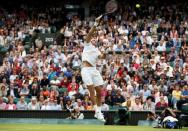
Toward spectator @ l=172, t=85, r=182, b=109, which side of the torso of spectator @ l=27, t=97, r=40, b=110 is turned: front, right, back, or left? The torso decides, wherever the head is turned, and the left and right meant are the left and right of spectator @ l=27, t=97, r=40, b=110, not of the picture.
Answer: left

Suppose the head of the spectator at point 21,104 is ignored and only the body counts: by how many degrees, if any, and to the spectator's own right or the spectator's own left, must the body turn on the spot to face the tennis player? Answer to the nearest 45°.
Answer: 0° — they already face them

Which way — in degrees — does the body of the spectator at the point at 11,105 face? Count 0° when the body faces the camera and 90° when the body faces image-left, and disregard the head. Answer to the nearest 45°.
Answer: approximately 0°

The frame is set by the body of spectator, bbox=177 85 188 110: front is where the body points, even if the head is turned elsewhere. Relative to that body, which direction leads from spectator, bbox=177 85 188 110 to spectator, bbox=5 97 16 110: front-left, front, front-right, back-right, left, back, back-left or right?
front-right

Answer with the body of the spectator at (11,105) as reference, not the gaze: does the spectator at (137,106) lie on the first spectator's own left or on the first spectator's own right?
on the first spectator's own left
